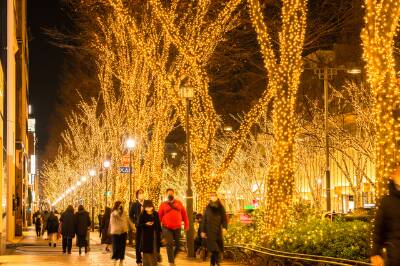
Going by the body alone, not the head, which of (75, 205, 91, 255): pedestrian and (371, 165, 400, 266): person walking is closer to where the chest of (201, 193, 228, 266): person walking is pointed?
the person walking

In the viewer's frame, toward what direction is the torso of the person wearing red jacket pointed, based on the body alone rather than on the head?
toward the camera

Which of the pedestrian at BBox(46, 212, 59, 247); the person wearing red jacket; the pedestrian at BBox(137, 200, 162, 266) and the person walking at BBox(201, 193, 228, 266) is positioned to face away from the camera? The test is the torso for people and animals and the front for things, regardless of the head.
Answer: the pedestrian at BBox(46, 212, 59, 247)

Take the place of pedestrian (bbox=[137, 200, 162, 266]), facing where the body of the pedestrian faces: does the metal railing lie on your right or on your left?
on your left

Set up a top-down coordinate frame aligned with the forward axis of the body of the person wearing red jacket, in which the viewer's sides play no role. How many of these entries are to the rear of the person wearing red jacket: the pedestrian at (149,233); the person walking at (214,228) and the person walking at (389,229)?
0

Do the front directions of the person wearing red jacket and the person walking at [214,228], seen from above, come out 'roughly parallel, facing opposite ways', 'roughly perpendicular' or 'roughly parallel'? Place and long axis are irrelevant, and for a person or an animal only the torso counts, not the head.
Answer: roughly parallel

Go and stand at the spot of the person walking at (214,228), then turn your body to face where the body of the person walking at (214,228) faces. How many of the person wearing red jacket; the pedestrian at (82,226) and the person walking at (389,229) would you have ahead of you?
1

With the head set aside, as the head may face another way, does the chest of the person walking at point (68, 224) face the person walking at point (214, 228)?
no

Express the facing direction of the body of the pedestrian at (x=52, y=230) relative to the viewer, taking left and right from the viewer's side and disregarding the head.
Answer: facing away from the viewer

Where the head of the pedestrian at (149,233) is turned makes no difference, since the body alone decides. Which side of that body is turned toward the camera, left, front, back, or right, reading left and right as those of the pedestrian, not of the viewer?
front

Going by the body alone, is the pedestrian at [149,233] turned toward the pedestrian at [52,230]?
no

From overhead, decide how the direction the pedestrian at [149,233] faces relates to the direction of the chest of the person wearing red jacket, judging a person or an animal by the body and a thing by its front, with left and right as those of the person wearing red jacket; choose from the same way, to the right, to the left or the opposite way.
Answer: the same way

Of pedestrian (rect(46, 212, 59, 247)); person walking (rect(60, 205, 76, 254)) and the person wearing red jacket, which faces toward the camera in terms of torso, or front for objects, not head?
the person wearing red jacket

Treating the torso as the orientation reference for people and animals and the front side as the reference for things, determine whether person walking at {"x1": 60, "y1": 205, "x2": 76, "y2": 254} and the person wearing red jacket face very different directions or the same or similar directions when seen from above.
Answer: very different directions
